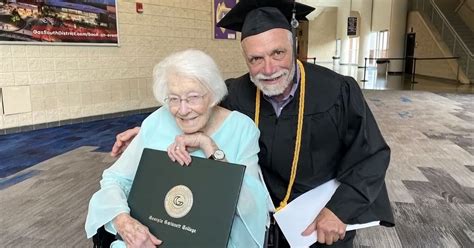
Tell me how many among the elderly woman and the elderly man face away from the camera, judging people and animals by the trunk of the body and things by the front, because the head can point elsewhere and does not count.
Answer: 0

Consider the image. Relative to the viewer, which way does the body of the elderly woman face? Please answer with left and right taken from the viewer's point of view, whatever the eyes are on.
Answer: facing the viewer

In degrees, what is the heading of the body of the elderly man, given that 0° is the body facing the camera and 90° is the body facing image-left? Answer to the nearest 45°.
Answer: approximately 45°
